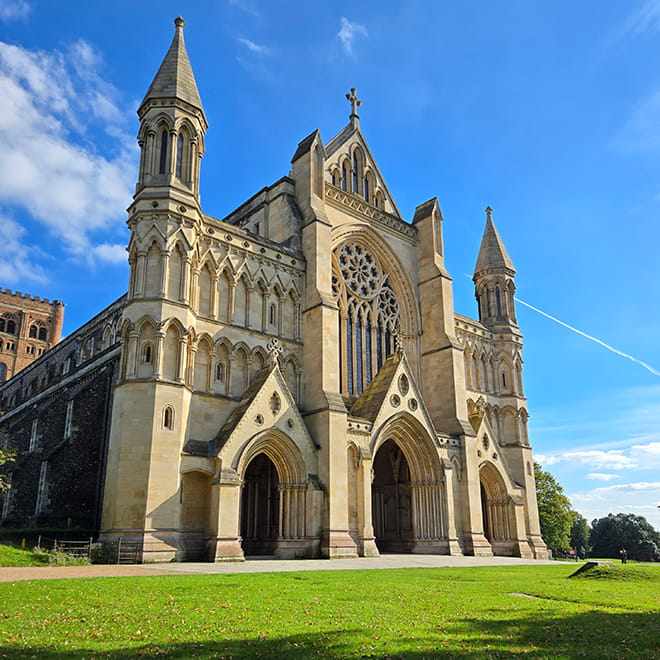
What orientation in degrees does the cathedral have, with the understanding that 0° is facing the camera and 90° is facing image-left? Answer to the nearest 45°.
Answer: approximately 315°

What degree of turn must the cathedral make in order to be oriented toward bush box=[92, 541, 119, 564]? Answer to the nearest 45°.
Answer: approximately 90° to its right
